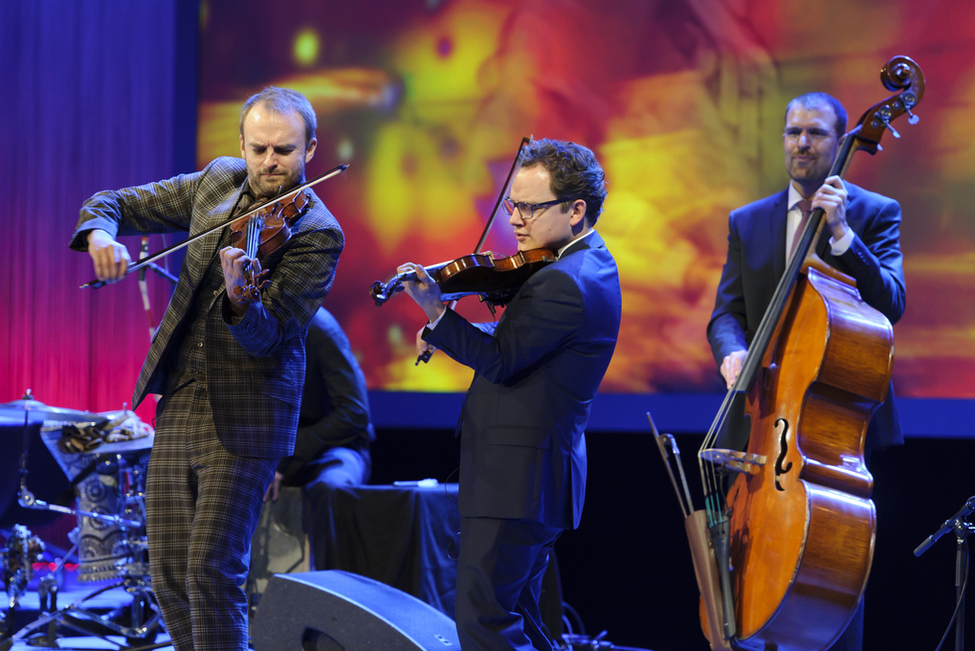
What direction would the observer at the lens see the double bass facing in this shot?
facing the viewer and to the left of the viewer

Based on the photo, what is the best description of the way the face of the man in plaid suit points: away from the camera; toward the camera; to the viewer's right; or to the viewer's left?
toward the camera

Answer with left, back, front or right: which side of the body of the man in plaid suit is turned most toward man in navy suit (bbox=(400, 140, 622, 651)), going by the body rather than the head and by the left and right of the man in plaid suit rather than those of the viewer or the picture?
left

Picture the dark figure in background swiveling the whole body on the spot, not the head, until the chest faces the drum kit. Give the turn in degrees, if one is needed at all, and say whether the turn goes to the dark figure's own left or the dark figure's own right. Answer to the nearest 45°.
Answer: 0° — they already face it

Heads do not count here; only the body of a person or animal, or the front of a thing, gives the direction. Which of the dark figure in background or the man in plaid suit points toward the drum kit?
the dark figure in background

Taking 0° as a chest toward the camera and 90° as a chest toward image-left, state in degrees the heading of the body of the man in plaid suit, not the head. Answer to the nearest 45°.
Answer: approximately 45°

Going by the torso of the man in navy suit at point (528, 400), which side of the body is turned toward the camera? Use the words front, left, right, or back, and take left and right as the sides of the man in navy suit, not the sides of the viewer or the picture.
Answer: left

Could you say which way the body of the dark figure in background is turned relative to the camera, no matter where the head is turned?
to the viewer's left

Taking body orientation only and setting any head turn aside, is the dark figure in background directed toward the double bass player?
no

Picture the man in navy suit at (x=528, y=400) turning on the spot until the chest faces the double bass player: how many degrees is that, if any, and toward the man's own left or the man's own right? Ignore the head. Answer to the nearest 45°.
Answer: approximately 135° to the man's own right

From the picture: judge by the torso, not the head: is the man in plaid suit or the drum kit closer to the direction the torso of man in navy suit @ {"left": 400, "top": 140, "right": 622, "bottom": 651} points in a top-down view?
the man in plaid suit

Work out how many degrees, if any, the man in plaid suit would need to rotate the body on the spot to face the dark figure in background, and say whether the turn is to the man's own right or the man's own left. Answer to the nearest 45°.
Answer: approximately 135° to the man's own right

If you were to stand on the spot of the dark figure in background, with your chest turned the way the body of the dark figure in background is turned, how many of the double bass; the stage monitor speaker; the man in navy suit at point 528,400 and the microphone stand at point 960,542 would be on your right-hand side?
0

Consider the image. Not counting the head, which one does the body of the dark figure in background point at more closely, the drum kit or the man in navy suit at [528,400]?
the drum kit
